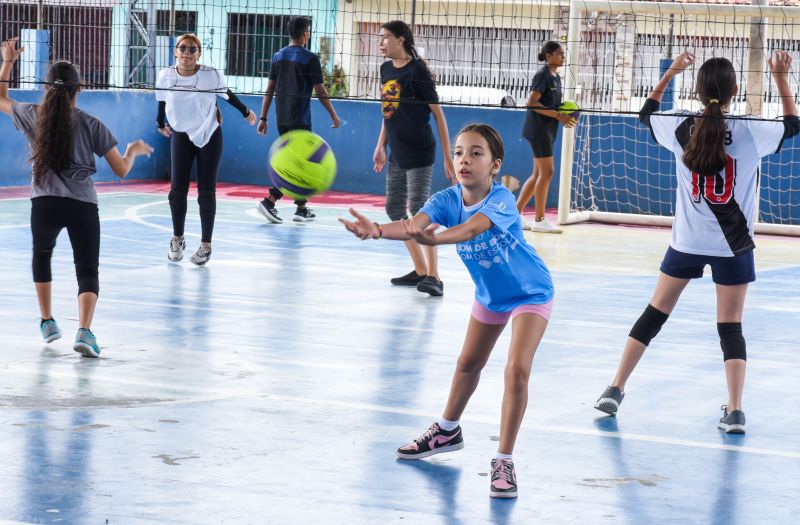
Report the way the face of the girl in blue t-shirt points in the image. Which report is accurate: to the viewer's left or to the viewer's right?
to the viewer's left

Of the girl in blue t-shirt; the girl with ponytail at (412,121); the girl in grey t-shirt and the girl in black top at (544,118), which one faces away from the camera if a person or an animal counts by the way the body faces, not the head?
the girl in grey t-shirt

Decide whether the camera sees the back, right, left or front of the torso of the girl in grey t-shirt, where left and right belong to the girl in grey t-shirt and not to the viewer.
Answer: back

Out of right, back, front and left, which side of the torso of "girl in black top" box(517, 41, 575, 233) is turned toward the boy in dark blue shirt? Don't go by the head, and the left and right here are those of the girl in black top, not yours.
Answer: back

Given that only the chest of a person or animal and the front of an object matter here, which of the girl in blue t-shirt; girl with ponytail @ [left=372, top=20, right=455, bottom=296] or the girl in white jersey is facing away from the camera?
the girl in white jersey

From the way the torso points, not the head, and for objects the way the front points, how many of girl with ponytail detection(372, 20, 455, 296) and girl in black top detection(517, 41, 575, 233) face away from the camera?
0

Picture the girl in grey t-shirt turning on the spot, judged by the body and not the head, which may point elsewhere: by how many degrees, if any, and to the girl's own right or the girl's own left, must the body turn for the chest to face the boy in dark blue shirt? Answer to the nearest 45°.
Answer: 0° — they already face them

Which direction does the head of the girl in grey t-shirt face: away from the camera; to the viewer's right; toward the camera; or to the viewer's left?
away from the camera

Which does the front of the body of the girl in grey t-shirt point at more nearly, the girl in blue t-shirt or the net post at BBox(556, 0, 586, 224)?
the net post

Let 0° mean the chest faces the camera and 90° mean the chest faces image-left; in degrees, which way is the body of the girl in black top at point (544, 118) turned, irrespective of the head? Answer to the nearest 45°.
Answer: approximately 270°

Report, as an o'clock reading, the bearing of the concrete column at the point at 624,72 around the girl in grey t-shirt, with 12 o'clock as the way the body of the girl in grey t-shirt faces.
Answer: The concrete column is roughly at 1 o'clock from the girl in grey t-shirt.

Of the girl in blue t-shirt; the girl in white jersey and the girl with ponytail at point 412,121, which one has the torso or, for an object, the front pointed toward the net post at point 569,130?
the girl in white jersey
